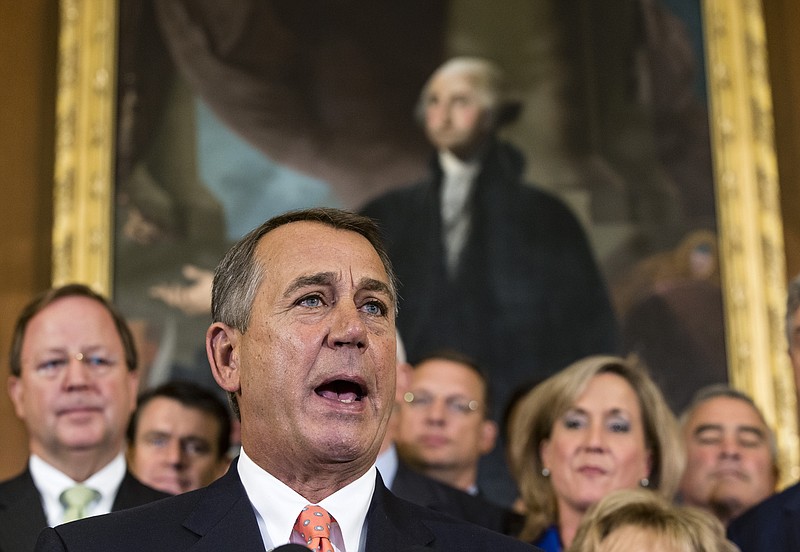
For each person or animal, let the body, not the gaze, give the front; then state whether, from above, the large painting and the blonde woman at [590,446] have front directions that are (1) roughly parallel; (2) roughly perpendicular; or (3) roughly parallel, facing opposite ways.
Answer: roughly parallel

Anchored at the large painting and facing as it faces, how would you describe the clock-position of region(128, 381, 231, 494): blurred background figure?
The blurred background figure is roughly at 1 o'clock from the large painting.

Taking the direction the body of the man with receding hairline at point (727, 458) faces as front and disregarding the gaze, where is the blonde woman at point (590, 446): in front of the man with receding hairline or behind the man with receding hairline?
in front

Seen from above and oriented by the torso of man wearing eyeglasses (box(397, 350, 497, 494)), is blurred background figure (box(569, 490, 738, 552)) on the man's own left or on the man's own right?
on the man's own left

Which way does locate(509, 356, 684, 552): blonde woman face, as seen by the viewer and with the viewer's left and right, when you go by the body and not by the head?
facing the viewer

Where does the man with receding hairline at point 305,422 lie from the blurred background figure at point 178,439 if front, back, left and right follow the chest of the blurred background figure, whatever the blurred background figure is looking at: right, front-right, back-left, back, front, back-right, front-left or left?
front

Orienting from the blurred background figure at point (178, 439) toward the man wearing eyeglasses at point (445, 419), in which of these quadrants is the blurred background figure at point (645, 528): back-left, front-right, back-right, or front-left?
front-right

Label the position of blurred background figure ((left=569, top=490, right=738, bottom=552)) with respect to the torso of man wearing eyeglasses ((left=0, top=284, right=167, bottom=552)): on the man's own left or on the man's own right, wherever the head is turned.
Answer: on the man's own left

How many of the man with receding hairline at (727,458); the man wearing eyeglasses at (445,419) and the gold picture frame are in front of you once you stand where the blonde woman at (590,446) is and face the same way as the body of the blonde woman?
0

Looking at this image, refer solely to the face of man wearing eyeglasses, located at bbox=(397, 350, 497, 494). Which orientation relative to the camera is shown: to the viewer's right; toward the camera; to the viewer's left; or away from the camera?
toward the camera

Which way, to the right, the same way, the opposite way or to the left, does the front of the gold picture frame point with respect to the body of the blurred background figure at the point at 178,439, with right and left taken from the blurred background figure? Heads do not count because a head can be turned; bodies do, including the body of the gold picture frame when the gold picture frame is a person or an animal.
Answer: the same way

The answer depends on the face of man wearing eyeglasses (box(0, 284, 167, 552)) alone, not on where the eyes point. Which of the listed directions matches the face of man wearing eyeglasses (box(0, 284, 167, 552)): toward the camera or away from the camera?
toward the camera

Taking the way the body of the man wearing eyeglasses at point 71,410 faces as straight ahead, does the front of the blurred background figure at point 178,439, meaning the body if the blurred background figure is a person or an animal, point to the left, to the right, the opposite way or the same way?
the same way

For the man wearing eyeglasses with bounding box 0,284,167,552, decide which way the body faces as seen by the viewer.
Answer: toward the camera

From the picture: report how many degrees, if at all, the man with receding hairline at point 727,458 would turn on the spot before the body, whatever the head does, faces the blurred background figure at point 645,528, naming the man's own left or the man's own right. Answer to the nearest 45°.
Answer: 0° — they already face them

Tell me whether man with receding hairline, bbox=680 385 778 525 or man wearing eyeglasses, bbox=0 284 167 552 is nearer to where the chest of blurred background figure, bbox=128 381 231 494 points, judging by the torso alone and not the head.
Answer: the man wearing eyeglasses
